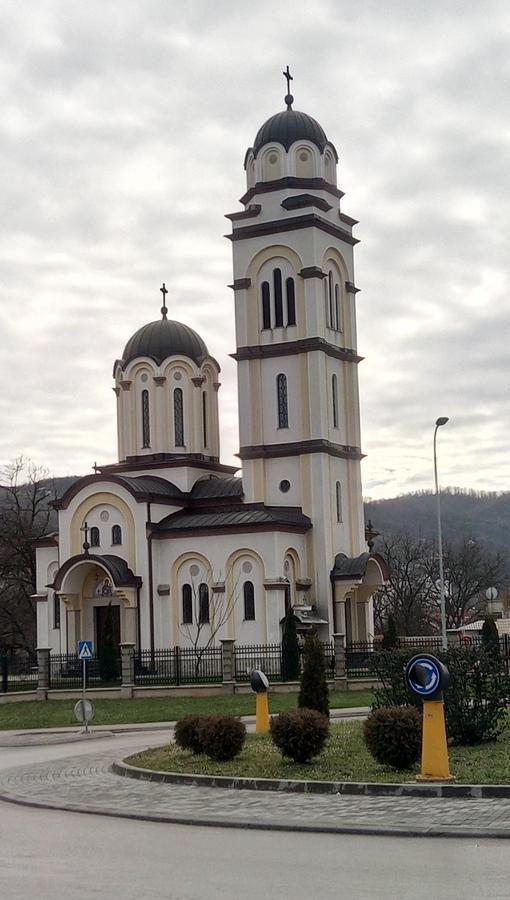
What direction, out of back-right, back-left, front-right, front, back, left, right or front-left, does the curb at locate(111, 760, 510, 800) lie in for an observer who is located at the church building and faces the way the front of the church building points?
front-right

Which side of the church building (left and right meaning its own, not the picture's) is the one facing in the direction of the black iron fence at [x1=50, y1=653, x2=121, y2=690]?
right

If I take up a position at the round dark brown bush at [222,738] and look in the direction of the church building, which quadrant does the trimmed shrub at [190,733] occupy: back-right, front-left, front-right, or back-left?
front-left

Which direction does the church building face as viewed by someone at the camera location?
facing the viewer and to the right of the viewer

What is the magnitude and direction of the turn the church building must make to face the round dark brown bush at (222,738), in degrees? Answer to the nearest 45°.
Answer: approximately 45° to its right

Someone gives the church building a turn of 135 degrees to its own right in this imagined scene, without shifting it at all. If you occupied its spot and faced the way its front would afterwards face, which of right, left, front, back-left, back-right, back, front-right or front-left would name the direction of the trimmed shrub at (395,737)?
left

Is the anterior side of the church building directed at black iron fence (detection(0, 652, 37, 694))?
no

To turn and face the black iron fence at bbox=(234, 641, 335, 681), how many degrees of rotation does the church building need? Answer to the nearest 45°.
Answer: approximately 45° to its right

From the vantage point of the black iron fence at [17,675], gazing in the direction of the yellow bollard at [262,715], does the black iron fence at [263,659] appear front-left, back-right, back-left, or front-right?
front-left

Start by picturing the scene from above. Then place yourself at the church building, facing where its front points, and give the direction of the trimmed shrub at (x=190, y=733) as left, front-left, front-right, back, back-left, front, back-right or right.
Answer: front-right

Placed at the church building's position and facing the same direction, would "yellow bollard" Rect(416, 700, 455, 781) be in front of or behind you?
in front

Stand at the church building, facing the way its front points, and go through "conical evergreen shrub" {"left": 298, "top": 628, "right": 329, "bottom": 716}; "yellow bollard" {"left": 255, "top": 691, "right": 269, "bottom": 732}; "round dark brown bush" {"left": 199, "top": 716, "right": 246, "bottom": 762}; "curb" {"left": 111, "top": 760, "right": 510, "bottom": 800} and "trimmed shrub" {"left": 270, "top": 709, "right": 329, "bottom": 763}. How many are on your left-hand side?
0

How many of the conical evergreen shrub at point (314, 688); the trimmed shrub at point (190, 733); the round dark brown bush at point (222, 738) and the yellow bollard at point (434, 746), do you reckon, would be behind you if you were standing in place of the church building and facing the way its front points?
0

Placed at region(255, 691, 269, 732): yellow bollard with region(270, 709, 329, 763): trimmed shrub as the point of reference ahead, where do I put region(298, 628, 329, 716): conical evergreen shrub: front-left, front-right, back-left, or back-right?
front-left

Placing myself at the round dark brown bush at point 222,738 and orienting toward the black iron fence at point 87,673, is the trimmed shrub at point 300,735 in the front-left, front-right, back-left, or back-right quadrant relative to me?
back-right

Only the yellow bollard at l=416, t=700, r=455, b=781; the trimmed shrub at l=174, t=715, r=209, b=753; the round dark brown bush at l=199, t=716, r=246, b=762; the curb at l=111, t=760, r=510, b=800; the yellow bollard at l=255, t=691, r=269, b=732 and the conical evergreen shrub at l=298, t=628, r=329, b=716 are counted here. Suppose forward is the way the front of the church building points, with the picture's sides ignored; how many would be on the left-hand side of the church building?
0
